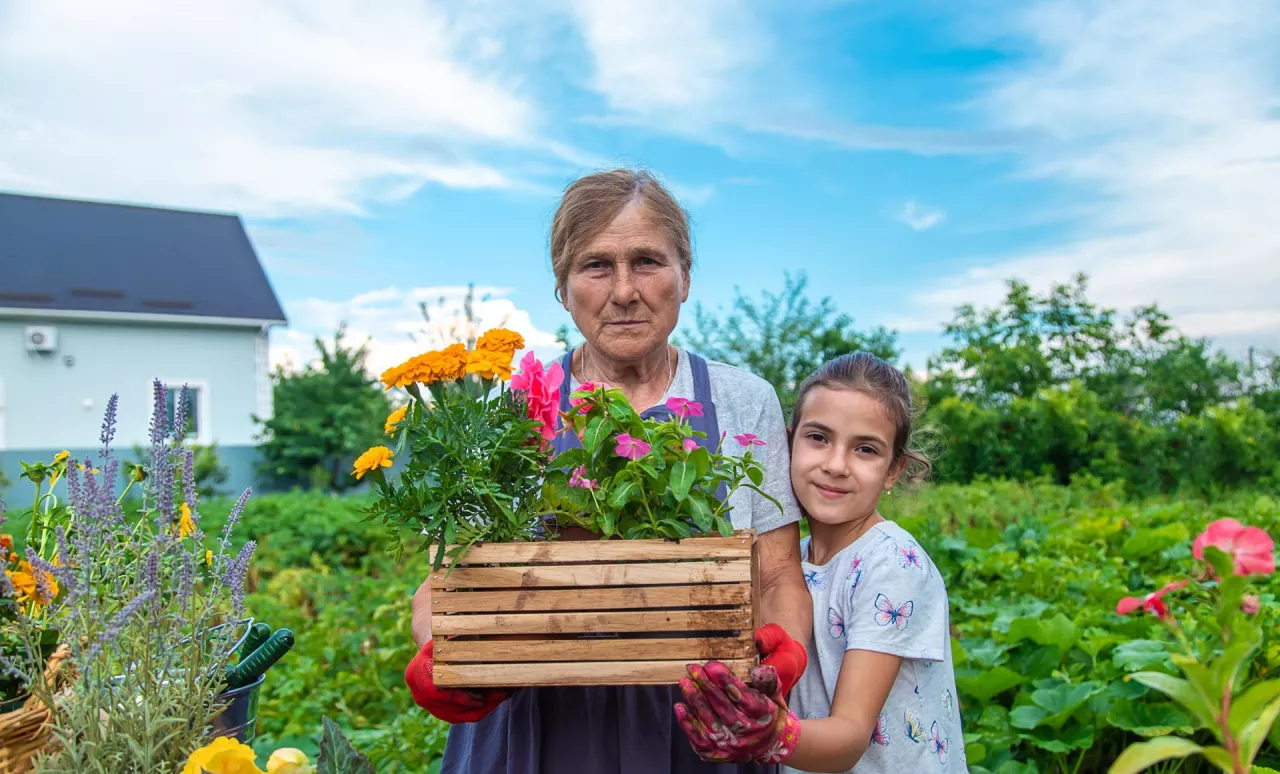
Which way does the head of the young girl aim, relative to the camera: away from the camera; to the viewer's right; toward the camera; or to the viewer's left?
toward the camera

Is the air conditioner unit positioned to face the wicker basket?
yes

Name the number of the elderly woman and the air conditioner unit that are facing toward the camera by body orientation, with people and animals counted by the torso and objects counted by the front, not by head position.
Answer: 2

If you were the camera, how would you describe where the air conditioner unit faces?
facing the viewer

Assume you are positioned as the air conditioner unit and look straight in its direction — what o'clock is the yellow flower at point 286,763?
The yellow flower is roughly at 12 o'clock from the air conditioner unit.

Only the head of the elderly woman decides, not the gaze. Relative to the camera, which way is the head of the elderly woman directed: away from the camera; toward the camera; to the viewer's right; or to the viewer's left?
toward the camera

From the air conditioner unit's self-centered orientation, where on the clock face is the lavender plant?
The lavender plant is roughly at 12 o'clock from the air conditioner unit.

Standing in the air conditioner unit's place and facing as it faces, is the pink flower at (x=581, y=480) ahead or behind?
ahead

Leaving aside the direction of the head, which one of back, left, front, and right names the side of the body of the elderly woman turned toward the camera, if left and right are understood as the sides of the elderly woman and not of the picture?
front

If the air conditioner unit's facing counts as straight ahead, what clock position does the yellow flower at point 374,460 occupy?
The yellow flower is roughly at 12 o'clock from the air conditioner unit.

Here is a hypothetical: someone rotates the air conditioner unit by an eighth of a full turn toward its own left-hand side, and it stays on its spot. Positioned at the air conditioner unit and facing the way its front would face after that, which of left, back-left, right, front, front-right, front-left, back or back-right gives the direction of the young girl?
front-right

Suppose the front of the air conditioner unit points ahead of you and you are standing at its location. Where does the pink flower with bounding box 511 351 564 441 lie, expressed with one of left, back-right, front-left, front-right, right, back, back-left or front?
front
